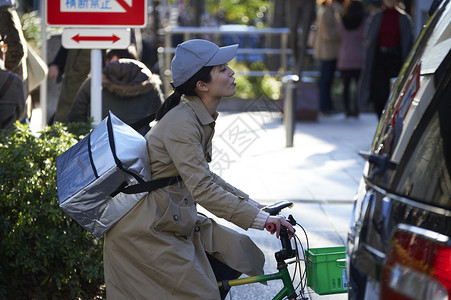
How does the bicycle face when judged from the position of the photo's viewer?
facing to the right of the viewer

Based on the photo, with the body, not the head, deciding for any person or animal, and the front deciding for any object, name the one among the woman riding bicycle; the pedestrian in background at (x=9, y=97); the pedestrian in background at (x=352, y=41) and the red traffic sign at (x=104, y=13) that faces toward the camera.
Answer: the red traffic sign

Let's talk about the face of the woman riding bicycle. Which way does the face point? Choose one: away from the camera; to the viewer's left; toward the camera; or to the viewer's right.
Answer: to the viewer's right

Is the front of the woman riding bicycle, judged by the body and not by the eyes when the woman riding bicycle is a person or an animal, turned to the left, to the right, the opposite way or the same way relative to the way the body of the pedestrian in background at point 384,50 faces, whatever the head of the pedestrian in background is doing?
to the left

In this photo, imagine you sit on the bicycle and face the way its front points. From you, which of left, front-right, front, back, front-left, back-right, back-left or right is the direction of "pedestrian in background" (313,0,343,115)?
left

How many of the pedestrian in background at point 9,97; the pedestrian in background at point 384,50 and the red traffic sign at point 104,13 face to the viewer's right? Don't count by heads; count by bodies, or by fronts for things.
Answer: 0

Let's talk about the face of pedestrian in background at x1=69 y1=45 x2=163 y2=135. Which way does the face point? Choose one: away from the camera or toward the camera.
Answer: away from the camera

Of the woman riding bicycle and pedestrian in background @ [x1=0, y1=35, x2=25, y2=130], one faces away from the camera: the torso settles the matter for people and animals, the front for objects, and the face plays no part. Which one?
the pedestrian in background

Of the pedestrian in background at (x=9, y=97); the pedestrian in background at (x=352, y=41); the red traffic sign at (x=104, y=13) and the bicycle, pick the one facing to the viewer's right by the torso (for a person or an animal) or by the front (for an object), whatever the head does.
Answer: the bicycle

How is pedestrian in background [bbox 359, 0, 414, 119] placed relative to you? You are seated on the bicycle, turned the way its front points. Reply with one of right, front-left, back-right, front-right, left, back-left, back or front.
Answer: left

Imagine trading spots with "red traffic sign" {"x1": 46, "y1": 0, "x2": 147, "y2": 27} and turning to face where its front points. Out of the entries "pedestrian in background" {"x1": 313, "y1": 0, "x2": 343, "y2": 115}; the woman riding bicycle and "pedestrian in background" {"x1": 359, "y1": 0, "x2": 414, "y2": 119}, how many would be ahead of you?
1

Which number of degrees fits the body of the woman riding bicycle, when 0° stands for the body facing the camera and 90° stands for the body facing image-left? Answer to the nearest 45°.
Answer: approximately 270°
